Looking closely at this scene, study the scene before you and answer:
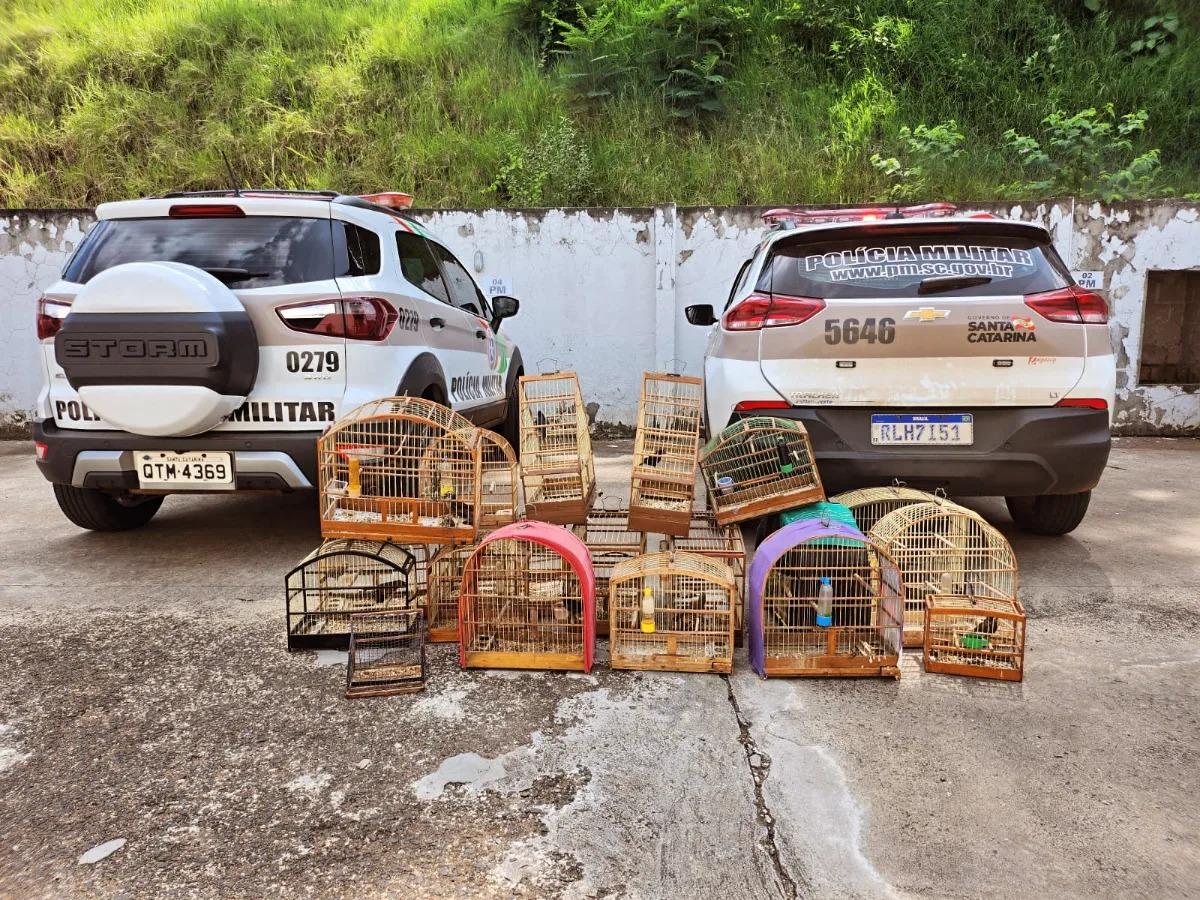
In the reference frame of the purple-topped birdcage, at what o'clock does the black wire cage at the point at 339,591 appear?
The black wire cage is roughly at 3 o'clock from the purple-topped birdcage.

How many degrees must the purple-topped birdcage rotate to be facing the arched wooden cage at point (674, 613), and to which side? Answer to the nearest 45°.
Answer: approximately 90° to its right

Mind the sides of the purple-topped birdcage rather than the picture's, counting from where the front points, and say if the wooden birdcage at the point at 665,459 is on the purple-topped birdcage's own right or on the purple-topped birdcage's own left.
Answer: on the purple-topped birdcage's own right

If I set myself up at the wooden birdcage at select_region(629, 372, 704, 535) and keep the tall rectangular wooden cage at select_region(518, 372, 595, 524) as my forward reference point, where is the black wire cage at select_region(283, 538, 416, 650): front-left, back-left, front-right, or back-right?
front-left

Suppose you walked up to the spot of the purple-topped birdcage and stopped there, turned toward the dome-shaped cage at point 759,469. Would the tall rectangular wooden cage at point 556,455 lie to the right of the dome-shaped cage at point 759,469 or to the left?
left

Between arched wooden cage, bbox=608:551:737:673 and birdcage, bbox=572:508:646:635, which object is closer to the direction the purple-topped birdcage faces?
the arched wooden cage

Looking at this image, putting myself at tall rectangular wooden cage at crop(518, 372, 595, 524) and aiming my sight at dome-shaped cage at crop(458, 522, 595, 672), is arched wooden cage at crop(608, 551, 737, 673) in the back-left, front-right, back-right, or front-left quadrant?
front-left

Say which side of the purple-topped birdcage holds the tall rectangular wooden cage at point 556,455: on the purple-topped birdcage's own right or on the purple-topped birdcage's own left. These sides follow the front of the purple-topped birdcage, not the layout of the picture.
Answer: on the purple-topped birdcage's own right

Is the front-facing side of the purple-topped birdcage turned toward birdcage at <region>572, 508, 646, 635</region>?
no

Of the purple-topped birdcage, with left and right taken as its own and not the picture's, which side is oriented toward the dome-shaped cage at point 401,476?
right

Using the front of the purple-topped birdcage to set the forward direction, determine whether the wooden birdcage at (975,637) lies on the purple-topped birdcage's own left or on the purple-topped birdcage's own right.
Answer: on the purple-topped birdcage's own left

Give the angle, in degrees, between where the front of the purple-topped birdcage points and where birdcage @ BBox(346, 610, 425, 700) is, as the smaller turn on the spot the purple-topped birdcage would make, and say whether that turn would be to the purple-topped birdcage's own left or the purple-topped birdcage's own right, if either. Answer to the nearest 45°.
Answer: approximately 90° to the purple-topped birdcage's own right

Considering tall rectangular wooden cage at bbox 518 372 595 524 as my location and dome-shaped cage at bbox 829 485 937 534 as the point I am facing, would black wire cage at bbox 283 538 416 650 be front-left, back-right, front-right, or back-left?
back-right

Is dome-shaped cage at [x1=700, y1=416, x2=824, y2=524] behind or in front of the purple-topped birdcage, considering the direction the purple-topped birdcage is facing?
behind

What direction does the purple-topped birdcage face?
toward the camera

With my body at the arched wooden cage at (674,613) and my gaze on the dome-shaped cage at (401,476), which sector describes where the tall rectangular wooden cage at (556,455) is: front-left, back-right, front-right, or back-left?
front-right
